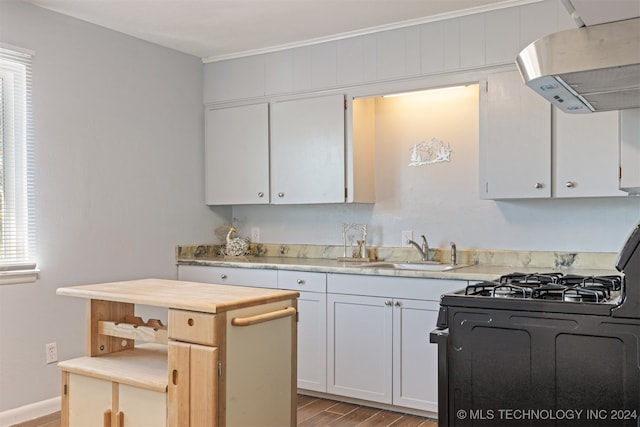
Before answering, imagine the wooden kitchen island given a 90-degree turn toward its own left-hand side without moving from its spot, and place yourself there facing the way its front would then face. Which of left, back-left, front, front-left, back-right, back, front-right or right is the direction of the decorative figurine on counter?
back-left

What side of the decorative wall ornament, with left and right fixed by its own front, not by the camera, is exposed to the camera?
front

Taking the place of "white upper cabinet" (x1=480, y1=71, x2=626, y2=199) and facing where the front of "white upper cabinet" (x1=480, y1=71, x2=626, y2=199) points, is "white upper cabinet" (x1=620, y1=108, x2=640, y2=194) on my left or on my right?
on my left

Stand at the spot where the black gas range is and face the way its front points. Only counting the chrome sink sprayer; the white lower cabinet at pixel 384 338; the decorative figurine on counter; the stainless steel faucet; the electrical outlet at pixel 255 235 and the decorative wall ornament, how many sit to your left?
0

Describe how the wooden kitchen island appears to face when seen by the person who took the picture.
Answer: facing the viewer and to the left of the viewer

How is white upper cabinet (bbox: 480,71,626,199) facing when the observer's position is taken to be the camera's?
facing the viewer

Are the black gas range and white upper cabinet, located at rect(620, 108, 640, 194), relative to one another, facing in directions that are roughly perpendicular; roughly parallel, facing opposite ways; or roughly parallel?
roughly parallel

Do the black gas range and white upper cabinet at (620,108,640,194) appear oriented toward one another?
no

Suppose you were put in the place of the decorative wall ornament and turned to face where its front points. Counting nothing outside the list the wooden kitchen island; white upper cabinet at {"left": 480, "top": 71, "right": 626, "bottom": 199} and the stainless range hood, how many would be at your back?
0

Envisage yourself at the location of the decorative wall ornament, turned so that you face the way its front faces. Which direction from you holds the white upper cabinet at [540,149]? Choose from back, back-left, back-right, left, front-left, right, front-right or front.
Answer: front-left

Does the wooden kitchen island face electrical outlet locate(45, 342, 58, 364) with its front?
no

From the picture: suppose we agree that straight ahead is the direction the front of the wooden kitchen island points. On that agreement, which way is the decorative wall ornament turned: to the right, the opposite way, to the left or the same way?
the same way
